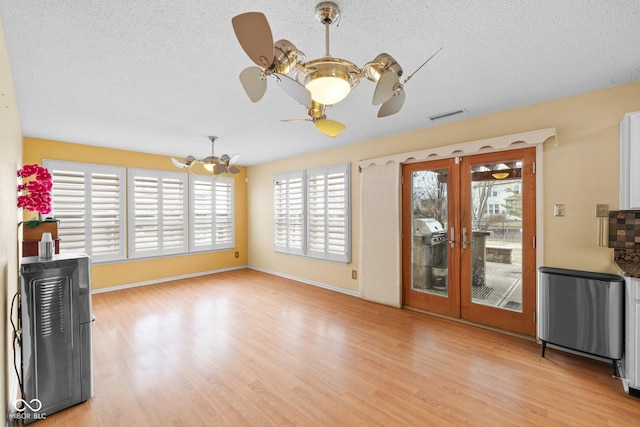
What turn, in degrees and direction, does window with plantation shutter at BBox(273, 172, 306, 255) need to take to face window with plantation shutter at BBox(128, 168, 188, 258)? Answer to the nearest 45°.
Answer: approximately 45° to its right

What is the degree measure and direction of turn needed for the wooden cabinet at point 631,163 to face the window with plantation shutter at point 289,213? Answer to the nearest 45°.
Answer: approximately 90° to its right

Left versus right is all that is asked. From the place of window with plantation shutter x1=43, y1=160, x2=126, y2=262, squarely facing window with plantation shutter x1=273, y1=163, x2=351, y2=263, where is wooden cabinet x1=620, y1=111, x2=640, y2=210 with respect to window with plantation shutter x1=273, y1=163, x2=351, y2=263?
right

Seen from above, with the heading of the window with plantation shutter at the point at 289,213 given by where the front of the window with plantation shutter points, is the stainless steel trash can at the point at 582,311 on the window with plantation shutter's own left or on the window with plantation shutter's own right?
on the window with plantation shutter's own left

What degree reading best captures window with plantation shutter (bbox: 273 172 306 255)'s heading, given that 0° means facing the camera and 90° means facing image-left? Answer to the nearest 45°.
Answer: approximately 45°

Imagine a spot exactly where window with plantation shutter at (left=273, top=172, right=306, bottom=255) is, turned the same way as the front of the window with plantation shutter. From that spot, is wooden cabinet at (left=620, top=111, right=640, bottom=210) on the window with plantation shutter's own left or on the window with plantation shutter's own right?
on the window with plantation shutter's own left

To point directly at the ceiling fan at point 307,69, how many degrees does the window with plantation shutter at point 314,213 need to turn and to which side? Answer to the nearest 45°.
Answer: approximately 45° to its left

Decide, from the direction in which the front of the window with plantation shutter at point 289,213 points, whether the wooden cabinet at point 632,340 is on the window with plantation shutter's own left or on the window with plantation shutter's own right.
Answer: on the window with plantation shutter's own left
